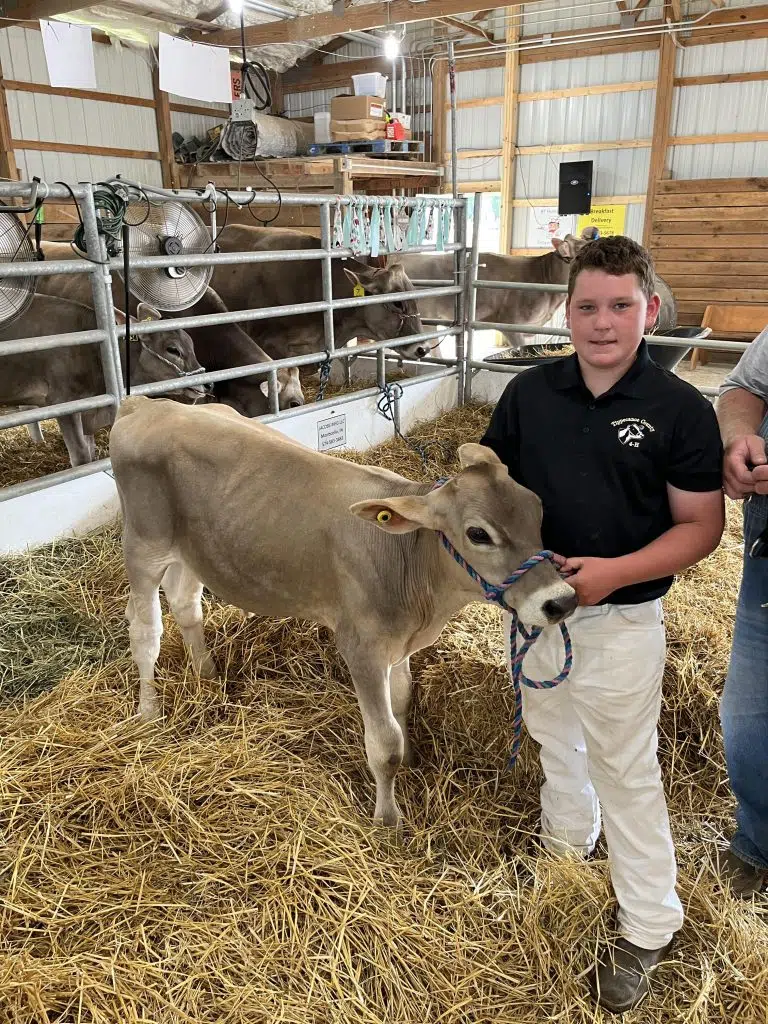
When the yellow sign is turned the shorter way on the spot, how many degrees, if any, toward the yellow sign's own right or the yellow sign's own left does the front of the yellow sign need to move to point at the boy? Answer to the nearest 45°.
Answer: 0° — it already faces them

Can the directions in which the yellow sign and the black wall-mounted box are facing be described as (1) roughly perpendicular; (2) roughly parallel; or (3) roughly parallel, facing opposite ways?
roughly parallel

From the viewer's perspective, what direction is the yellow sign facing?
toward the camera

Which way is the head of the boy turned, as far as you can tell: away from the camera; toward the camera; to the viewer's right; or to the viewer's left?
toward the camera

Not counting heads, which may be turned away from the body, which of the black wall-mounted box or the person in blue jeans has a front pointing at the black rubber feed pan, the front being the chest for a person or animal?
the black wall-mounted box

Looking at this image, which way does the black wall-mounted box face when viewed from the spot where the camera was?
facing the viewer

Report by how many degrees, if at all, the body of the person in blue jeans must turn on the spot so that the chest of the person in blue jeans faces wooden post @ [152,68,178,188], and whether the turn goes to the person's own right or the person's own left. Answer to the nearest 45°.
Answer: approximately 90° to the person's own right

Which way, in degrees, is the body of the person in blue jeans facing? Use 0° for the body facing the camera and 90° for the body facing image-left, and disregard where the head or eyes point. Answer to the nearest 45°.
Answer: approximately 45°

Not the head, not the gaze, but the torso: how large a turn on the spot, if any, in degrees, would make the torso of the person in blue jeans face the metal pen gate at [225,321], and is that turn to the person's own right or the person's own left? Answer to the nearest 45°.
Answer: approximately 90° to the person's own right

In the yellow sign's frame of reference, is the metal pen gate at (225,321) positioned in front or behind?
in front
